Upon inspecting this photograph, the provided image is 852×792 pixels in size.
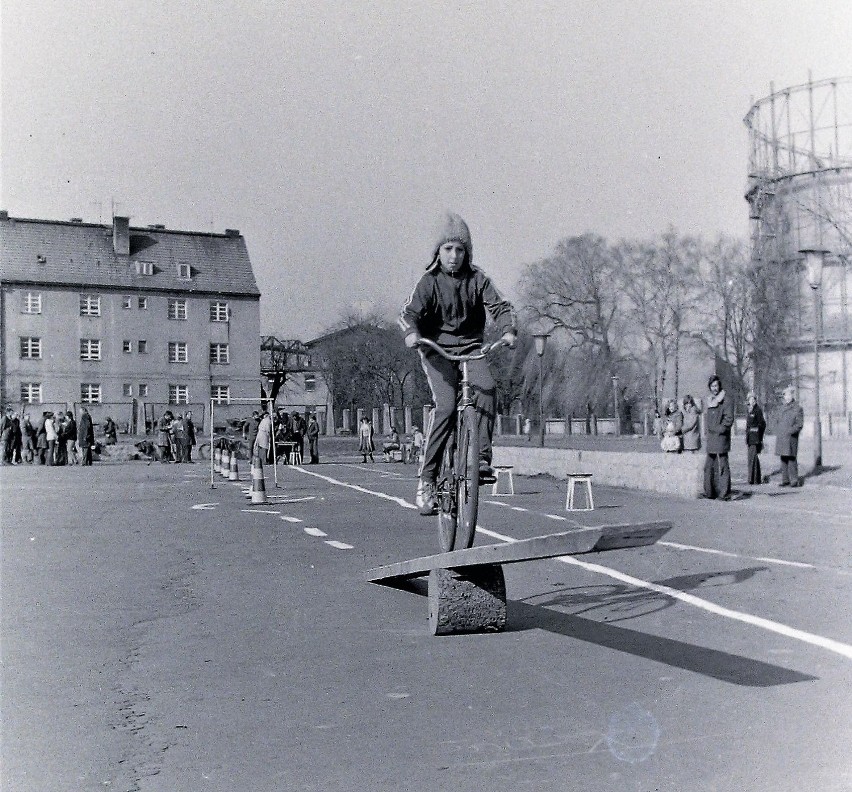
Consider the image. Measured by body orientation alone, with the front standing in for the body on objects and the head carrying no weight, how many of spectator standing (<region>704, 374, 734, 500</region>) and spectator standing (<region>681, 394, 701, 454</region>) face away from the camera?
0

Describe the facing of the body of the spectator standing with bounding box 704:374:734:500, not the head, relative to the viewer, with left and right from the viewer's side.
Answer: facing the viewer and to the left of the viewer

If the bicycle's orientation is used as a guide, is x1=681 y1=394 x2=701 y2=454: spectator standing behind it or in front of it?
behind

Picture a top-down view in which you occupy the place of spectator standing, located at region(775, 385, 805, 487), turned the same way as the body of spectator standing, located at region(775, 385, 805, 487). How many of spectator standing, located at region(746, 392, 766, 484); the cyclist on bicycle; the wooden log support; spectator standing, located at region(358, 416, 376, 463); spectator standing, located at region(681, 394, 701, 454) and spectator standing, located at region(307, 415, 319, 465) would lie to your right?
4

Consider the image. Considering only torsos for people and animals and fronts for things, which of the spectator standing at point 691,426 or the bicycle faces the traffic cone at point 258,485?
the spectator standing

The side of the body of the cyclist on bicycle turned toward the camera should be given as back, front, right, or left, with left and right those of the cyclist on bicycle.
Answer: front

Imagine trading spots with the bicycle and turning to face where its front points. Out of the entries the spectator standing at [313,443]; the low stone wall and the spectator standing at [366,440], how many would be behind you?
3

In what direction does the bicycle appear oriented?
toward the camera

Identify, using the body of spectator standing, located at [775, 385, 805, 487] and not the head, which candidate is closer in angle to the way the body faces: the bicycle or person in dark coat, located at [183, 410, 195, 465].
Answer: the bicycle

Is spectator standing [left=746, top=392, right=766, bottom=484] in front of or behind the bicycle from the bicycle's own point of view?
behind

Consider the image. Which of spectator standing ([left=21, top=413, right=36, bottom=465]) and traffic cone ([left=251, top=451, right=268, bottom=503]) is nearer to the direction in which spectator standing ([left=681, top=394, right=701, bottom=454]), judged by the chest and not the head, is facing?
the traffic cone

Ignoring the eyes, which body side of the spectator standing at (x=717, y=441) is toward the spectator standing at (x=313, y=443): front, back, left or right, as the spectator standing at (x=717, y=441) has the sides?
right

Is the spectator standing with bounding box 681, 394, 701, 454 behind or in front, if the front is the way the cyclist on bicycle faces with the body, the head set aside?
behind
